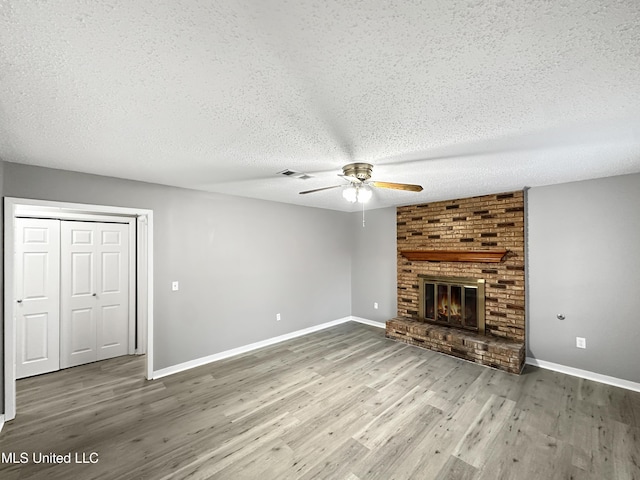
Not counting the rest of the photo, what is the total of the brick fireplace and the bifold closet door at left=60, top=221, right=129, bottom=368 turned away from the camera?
0

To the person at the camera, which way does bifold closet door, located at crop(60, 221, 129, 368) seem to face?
facing the viewer and to the right of the viewer

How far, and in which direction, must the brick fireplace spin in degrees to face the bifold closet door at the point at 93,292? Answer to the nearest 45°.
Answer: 0° — it already faces it

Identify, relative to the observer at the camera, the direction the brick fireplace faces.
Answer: facing the viewer and to the left of the viewer

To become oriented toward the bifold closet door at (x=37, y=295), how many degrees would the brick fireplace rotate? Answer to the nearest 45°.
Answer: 0° — it already faces it

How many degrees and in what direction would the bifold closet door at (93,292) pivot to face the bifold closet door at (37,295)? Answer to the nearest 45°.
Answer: approximately 135° to its right
